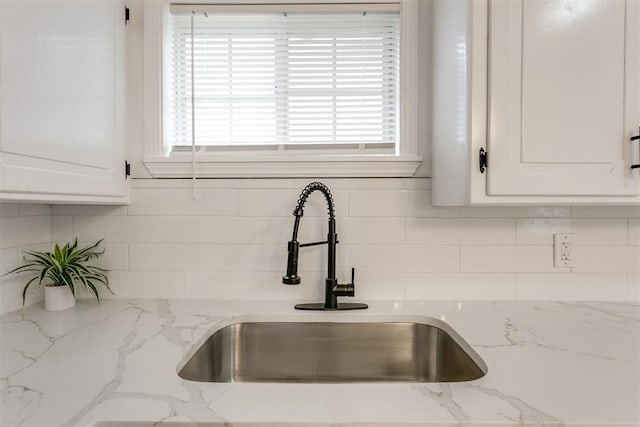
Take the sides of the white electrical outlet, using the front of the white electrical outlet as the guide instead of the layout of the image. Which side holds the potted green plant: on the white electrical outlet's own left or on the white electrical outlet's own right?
on the white electrical outlet's own right

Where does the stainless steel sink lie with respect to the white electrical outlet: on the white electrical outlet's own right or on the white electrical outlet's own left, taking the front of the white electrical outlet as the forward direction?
on the white electrical outlet's own right

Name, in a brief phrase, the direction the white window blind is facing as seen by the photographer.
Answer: facing the viewer

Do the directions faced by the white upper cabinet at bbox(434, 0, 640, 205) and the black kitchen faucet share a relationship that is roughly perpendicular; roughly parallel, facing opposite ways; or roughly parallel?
roughly parallel

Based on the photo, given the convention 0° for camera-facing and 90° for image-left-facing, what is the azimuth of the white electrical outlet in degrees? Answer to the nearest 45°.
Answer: approximately 0°

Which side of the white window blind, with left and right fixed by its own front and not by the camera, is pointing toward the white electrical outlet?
left

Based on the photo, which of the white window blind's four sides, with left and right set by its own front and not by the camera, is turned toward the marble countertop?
front

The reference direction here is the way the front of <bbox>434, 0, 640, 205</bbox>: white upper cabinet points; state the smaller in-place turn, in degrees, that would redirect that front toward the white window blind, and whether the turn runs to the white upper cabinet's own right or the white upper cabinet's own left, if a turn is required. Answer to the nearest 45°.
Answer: approximately 90° to the white upper cabinet's own right

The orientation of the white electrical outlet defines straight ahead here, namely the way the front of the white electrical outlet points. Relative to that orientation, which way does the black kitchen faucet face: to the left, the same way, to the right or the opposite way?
the same way

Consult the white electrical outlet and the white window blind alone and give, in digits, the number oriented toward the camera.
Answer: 2

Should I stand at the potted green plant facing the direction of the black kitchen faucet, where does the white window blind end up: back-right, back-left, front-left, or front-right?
front-left

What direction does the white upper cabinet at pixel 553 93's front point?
toward the camera
